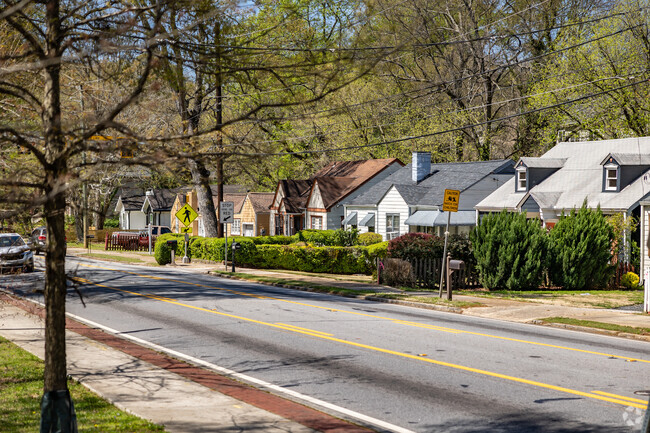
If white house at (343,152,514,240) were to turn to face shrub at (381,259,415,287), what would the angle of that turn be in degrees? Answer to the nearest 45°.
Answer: approximately 45° to its left

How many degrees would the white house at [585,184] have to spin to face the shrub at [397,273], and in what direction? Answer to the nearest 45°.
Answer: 0° — it already faces it

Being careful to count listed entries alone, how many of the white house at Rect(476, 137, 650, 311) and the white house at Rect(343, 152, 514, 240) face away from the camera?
0

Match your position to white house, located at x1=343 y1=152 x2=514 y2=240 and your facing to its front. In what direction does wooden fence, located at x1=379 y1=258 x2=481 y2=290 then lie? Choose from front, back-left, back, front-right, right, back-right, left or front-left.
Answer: front-left

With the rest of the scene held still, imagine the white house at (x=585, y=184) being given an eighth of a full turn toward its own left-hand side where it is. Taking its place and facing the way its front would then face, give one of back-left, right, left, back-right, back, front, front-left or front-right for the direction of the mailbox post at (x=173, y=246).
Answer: right

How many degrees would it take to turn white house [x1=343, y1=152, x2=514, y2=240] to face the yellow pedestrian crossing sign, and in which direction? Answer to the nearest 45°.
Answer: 0° — it already faces it

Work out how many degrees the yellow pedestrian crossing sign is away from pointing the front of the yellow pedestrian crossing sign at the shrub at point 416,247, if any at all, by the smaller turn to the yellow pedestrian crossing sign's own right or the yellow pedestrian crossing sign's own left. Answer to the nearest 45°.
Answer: approximately 45° to the yellow pedestrian crossing sign's own left

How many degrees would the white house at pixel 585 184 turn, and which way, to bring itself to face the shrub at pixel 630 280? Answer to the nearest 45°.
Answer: approximately 45° to its left

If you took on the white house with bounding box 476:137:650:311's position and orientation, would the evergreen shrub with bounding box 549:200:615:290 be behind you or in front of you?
in front

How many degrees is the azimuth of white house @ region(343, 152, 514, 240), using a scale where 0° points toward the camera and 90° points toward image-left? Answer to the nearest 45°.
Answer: approximately 45°

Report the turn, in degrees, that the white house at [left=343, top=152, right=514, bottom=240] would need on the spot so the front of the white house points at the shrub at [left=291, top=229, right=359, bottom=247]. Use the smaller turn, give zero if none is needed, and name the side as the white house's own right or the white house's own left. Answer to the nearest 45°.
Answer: approximately 45° to the white house's own right
